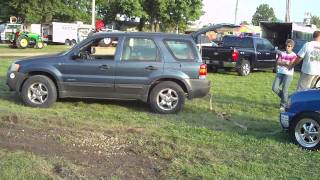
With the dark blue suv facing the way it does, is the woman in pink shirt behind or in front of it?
behind

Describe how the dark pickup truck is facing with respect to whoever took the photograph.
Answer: facing away from the viewer and to the right of the viewer

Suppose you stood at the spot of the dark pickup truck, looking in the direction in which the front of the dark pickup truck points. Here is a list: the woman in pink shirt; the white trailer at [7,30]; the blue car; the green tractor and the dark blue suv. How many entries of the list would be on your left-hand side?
2

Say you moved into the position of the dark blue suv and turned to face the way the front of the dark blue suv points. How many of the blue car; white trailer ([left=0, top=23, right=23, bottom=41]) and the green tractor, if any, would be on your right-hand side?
2

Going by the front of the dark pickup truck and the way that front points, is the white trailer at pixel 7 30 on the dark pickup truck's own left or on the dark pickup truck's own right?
on the dark pickup truck's own left

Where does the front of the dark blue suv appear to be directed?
to the viewer's left

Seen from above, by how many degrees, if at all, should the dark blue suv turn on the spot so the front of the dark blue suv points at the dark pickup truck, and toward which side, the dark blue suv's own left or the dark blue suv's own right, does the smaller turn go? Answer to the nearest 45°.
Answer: approximately 135° to the dark blue suv's own right
